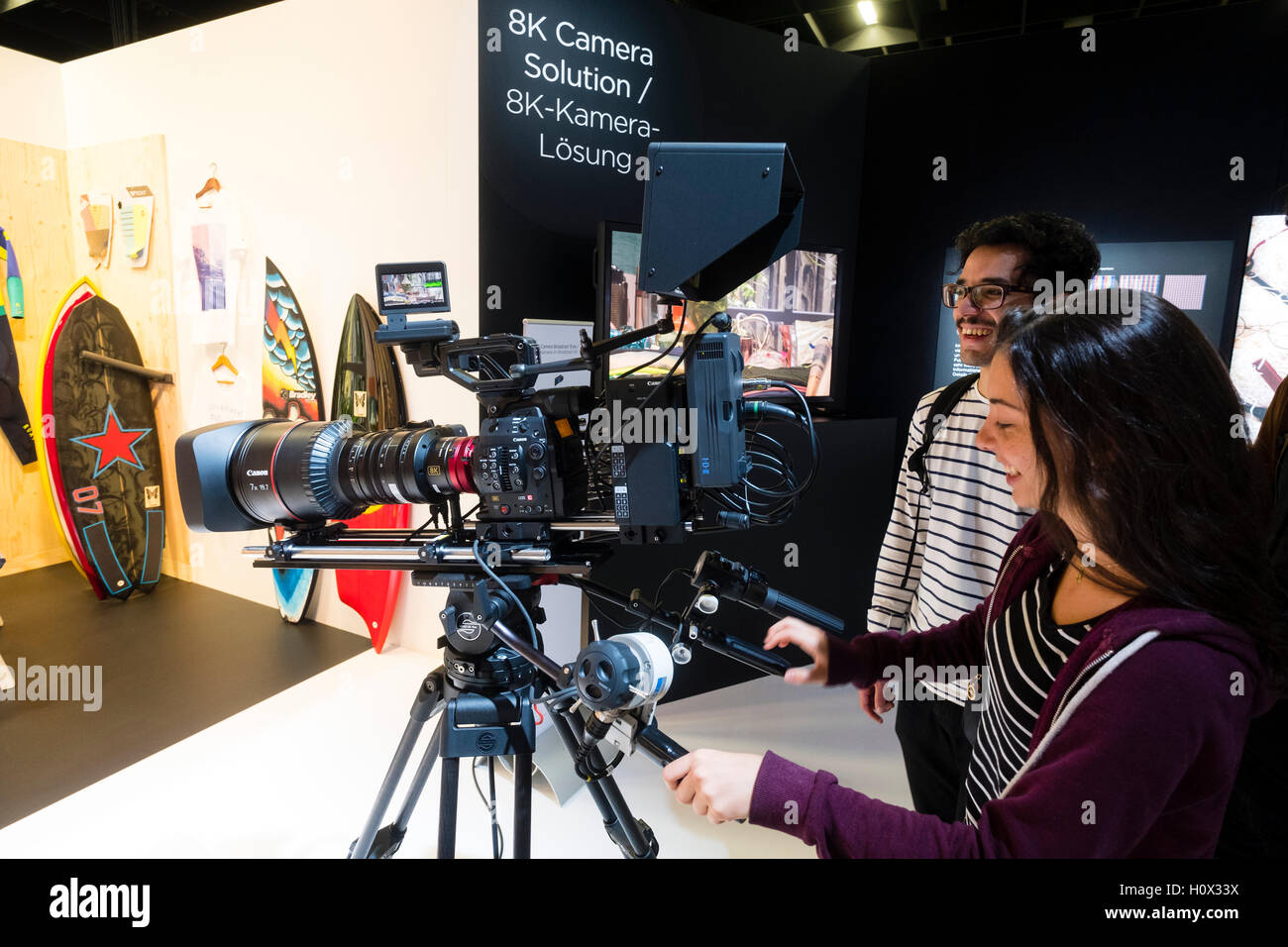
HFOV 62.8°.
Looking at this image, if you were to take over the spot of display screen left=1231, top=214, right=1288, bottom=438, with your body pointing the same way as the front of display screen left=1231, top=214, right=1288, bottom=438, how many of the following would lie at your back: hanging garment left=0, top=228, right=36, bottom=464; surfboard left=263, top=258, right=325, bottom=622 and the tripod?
0

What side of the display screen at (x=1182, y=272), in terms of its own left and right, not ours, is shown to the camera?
front

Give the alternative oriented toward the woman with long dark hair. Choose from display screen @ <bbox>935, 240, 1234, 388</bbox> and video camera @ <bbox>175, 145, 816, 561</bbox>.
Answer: the display screen

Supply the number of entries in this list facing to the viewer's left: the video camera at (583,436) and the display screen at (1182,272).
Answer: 1

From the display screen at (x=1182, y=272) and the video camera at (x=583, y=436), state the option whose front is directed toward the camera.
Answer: the display screen

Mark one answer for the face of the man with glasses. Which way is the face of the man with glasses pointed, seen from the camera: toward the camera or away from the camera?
toward the camera

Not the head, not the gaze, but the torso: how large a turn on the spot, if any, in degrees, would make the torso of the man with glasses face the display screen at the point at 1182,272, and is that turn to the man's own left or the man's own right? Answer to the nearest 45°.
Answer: approximately 135° to the man's own right

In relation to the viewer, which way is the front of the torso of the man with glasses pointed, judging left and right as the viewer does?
facing the viewer and to the left of the viewer

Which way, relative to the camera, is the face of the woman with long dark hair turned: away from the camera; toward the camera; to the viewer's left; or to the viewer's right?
to the viewer's left

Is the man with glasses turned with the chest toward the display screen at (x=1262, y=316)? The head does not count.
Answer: no

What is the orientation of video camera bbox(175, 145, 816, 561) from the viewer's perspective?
to the viewer's left

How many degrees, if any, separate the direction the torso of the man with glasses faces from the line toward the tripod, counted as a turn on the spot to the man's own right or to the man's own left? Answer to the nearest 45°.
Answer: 0° — they already face it

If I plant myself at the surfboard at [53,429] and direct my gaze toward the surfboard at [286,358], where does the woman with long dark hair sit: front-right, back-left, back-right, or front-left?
front-right

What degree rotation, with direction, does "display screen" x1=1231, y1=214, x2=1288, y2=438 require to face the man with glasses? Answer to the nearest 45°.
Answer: approximately 45° to its left

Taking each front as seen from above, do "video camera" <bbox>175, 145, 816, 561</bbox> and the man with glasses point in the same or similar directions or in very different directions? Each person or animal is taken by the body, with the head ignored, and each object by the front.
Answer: same or similar directions
